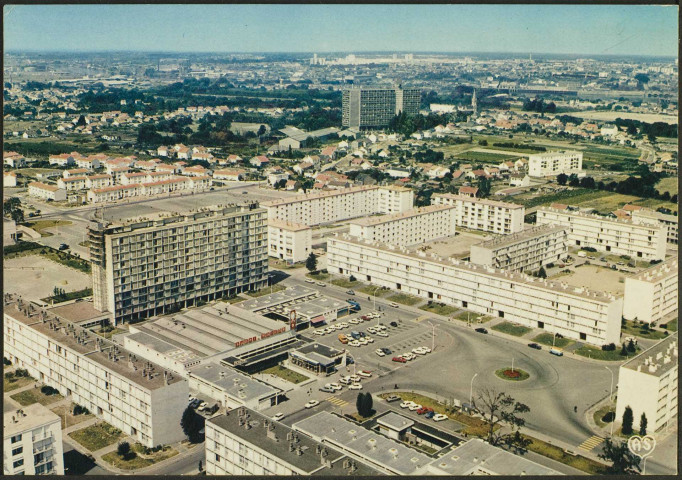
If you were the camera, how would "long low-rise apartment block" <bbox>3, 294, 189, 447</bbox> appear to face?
facing the viewer and to the left of the viewer

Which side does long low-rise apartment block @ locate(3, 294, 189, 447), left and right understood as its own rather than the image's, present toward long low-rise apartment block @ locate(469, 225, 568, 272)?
back

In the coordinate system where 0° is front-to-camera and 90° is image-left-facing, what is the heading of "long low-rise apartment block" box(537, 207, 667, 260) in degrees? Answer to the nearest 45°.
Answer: approximately 45°

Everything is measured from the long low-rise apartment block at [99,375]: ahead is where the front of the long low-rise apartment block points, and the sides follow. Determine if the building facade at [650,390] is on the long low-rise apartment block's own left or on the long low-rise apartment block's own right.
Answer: on the long low-rise apartment block's own left

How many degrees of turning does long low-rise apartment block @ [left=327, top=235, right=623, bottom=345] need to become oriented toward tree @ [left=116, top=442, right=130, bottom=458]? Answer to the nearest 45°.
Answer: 0° — it already faces it

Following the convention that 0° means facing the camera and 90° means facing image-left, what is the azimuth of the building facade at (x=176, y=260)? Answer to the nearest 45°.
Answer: approximately 315°

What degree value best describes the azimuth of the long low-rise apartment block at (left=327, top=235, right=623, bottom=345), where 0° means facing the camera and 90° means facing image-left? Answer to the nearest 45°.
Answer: approximately 45°

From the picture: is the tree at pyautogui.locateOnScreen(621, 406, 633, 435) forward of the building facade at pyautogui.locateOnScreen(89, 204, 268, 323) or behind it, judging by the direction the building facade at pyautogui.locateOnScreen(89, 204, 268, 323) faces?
forward

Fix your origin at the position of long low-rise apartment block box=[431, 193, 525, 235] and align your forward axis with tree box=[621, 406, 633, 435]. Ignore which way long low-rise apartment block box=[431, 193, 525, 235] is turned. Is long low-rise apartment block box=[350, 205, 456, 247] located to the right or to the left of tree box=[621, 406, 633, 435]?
right

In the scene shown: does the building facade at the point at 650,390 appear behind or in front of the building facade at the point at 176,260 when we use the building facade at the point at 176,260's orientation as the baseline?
in front

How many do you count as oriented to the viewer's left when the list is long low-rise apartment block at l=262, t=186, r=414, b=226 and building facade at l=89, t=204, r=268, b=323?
0

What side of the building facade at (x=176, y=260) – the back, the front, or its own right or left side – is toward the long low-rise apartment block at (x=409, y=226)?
left

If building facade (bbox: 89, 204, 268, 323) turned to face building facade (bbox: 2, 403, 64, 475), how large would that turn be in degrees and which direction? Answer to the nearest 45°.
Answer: approximately 45° to its right

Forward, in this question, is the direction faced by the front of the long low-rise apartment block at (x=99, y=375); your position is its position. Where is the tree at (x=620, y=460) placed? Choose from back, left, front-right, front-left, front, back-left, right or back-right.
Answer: left

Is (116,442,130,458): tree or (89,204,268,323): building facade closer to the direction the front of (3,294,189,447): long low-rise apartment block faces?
the tree
